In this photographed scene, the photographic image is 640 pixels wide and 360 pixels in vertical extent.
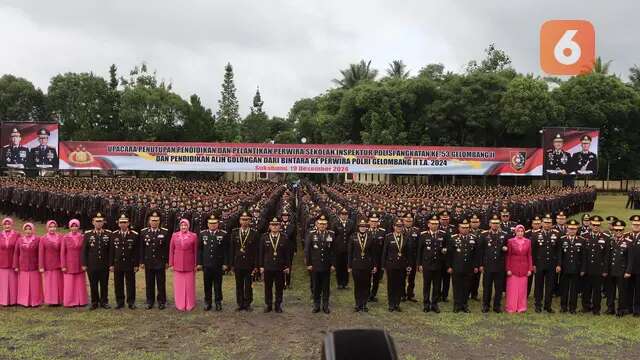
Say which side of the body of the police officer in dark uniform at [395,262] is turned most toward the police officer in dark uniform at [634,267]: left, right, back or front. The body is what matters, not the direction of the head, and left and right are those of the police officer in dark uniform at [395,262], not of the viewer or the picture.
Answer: left

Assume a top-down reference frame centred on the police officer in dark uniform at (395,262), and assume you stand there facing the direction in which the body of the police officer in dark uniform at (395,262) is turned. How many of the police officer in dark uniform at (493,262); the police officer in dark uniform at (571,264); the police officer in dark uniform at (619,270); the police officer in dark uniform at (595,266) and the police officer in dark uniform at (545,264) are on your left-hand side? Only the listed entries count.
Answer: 5

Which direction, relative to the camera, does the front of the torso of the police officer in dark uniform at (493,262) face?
toward the camera

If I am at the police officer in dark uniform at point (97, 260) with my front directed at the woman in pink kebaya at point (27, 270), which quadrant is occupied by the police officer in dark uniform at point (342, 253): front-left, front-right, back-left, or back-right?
back-right

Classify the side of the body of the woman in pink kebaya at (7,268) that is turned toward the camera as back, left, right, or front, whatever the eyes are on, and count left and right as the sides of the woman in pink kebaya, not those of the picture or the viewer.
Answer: front

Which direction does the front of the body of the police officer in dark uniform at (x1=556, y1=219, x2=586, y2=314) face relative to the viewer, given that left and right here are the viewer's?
facing the viewer

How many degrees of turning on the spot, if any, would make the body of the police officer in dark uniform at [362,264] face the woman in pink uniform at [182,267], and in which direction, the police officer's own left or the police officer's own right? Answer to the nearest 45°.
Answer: approximately 90° to the police officer's own right

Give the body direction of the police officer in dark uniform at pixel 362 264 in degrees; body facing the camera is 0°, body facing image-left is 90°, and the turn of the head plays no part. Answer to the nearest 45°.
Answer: approximately 0°

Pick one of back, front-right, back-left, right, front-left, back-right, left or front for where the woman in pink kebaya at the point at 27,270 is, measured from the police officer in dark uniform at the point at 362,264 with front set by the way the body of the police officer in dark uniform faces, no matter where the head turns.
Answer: right

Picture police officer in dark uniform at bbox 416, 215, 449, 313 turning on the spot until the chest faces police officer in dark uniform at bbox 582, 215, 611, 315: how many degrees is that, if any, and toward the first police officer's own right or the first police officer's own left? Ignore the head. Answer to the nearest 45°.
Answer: approximately 90° to the first police officer's own left

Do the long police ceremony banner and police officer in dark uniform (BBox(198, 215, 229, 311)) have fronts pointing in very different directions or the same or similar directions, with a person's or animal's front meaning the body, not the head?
same or similar directions

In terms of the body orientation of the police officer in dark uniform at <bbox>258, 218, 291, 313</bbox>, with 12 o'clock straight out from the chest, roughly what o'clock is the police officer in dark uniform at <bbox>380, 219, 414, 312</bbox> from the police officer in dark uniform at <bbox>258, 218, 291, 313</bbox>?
the police officer in dark uniform at <bbox>380, 219, 414, 312</bbox> is roughly at 9 o'clock from the police officer in dark uniform at <bbox>258, 218, 291, 313</bbox>.

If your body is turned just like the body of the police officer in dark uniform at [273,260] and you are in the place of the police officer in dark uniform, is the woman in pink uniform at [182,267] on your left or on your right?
on your right

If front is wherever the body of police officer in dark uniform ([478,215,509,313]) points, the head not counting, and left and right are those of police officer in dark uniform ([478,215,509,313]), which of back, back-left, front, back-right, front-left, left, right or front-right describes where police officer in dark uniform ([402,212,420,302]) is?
right

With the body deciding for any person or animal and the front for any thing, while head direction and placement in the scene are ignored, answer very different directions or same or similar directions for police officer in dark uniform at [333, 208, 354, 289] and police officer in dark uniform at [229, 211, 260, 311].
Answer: same or similar directions

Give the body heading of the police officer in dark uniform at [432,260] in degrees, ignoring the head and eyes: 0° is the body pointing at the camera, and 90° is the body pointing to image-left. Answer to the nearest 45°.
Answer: approximately 0°
